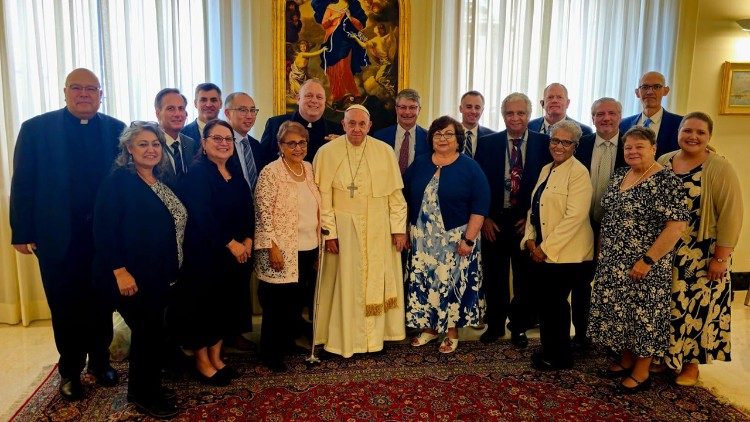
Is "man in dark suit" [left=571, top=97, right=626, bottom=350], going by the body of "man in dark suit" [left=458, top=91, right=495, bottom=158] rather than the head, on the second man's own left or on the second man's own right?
on the second man's own left

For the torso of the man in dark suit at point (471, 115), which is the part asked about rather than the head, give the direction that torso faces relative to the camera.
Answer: toward the camera

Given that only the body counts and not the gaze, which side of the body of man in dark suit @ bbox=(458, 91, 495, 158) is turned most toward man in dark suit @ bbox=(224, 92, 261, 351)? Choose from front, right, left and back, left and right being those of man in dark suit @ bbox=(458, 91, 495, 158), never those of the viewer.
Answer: right

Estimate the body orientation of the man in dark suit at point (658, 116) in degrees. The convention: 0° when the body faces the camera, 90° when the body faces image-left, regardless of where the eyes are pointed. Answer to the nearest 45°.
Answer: approximately 0°

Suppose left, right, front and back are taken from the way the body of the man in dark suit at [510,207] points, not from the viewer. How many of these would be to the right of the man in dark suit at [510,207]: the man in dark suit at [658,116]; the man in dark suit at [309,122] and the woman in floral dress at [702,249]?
1

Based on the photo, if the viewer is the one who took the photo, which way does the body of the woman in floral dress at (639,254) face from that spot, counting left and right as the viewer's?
facing the viewer and to the left of the viewer

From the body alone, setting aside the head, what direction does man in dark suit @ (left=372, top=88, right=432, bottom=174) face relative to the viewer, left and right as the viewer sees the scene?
facing the viewer

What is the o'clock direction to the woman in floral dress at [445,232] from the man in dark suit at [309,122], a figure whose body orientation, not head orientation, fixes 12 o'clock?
The woman in floral dress is roughly at 10 o'clock from the man in dark suit.

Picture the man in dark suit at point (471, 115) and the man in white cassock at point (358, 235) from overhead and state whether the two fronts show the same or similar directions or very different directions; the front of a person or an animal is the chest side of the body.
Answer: same or similar directions

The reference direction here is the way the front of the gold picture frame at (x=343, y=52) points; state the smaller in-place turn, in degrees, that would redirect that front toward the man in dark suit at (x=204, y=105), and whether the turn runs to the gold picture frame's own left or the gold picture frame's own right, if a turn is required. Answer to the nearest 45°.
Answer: approximately 45° to the gold picture frame's own right
